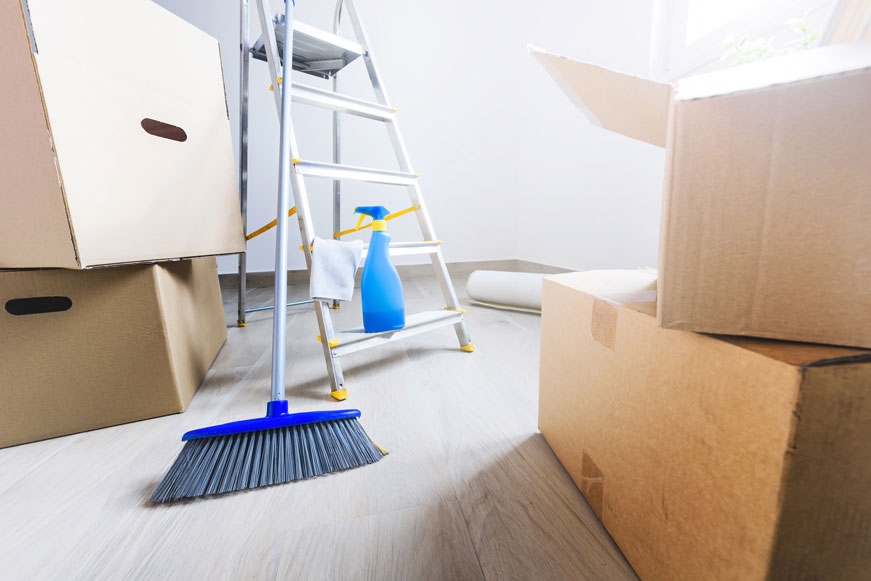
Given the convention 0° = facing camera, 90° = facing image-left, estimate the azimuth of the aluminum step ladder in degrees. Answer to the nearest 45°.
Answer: approximately 315°

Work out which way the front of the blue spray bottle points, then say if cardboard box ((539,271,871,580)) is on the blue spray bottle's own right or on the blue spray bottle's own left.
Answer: on the blue spray bottle's own left

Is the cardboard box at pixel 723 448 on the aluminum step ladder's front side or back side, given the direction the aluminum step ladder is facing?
on the front side

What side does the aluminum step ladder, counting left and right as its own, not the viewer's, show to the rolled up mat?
left

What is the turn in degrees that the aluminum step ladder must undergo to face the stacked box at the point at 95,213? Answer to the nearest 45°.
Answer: approximately 90° to its right

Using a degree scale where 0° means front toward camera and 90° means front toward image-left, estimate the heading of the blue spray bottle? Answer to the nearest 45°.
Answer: approximately 90°

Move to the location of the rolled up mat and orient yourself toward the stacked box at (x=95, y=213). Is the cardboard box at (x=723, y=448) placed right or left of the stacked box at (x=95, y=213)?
left

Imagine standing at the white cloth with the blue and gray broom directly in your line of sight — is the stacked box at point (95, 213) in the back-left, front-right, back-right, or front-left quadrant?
front-right
